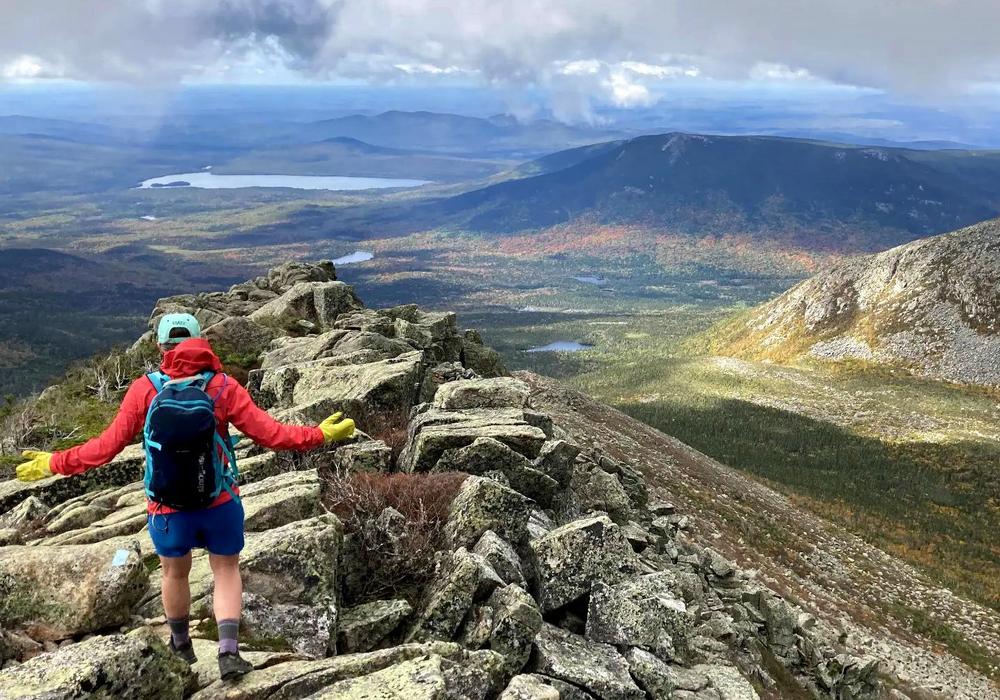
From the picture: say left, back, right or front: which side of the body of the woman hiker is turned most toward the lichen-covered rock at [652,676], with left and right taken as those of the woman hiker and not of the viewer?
right

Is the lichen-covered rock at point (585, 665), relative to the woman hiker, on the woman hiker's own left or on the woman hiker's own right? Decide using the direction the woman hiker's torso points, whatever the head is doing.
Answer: on the woman hiker's own right

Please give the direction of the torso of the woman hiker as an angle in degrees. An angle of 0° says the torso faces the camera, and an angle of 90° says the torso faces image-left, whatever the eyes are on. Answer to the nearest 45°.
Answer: approximately 180°

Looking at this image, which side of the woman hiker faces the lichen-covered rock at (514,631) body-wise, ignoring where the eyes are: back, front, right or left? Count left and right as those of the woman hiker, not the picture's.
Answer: right

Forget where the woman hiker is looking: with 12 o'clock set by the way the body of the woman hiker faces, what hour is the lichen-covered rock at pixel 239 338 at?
The lichen-covered rock is roughly at 12 o'clock from the woman hiker.

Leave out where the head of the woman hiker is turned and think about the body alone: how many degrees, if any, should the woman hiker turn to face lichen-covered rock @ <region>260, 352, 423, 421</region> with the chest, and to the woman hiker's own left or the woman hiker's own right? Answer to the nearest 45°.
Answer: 0° — they already face it
